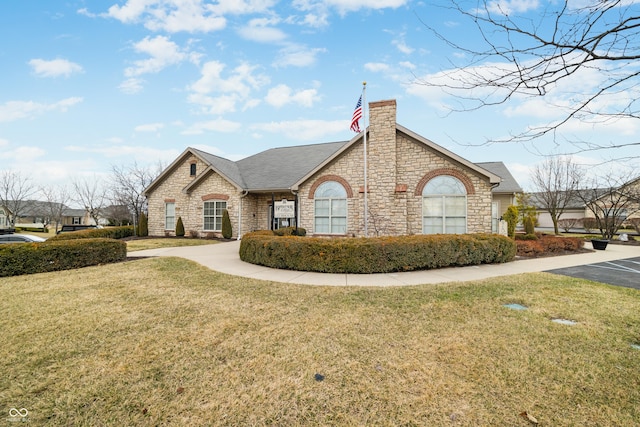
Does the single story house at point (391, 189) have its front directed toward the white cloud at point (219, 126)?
no

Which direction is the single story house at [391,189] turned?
toward the camera

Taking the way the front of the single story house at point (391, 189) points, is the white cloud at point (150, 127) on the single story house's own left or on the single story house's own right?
on the single story house's own right

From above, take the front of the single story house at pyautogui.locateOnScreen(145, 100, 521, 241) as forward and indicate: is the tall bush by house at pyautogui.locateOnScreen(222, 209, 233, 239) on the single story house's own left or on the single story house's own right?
on the single story house's own right

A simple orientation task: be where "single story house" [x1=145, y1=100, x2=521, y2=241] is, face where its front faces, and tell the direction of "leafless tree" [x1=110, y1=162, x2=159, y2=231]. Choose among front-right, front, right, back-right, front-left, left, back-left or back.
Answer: back-right

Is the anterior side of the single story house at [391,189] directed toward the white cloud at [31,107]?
no

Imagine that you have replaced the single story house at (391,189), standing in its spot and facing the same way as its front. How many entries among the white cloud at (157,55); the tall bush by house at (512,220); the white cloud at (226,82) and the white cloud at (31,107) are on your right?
3

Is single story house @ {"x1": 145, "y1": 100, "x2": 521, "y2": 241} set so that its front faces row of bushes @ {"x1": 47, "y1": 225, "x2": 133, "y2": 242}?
no
